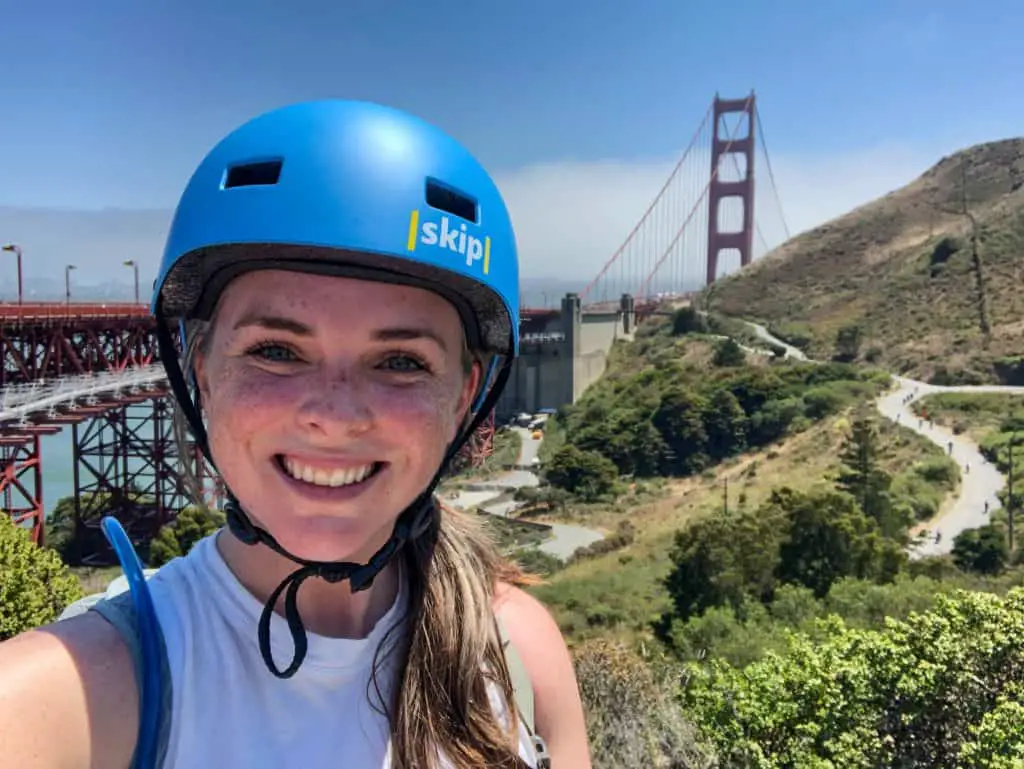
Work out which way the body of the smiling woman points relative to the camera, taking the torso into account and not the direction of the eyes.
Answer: toward the camera

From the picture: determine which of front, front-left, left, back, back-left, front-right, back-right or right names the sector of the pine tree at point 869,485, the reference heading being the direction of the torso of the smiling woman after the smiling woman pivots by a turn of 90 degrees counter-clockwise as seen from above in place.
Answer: front-left

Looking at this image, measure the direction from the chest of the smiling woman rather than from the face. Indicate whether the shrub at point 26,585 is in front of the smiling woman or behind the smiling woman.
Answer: behind

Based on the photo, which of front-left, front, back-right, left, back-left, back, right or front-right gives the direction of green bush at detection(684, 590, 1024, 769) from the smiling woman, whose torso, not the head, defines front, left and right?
back-left

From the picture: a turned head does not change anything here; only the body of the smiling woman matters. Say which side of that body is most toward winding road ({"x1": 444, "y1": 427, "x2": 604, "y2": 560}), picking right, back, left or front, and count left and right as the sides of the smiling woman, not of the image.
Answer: back

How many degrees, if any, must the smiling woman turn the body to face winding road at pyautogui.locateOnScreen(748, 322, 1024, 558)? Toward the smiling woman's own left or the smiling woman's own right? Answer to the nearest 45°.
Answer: approximately 135° to the smiling woman's own left

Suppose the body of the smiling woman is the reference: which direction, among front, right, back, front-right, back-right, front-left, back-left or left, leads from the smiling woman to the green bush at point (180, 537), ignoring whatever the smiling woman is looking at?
back
